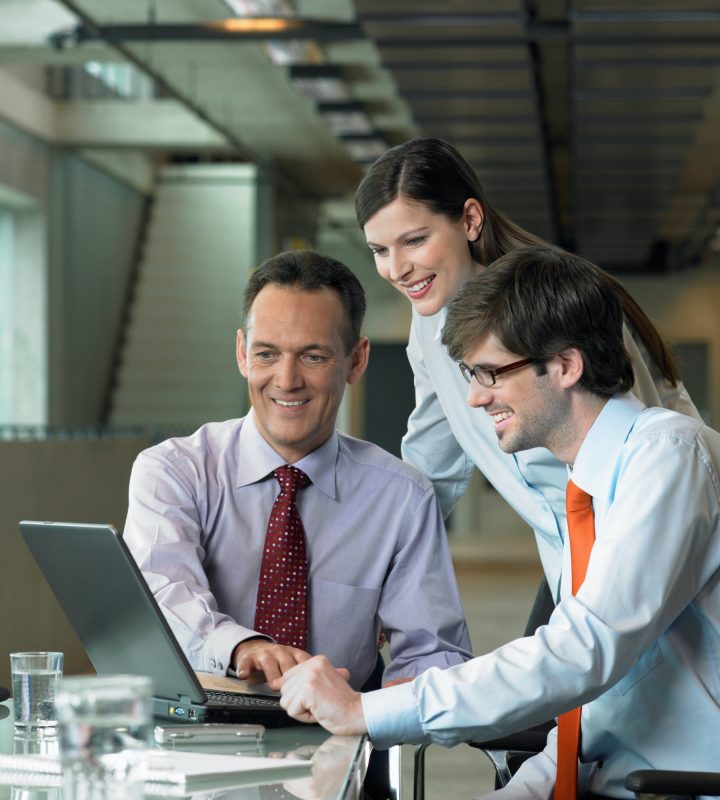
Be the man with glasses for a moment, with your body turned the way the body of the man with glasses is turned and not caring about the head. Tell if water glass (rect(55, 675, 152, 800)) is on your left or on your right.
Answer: on your left

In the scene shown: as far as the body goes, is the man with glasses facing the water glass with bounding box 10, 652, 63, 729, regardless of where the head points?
yes

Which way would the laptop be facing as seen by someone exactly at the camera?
facing away from the viewer and to the right of the viewer

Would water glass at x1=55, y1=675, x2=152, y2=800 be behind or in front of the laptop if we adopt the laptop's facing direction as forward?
behind

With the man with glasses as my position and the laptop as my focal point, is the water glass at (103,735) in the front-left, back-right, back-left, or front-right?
front-left

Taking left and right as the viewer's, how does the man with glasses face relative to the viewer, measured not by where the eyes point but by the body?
facing to the left of the viewer

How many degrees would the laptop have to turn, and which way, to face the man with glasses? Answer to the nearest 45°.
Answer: approximately 45° to its right

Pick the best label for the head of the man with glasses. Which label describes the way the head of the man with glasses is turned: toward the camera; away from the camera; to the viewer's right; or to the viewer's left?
to the viewer's left

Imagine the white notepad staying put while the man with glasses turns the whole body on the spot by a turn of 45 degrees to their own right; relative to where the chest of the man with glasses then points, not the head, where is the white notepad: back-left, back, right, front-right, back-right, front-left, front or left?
left

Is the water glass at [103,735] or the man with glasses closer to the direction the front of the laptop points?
the man with glasses

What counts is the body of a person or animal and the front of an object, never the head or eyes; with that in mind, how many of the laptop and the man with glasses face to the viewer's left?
1
